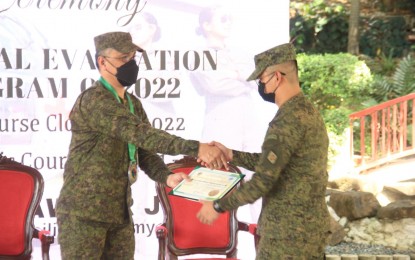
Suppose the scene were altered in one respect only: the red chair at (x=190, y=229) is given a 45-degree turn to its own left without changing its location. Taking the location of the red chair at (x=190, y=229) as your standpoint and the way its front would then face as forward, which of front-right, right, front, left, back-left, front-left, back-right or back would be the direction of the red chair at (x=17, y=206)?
back

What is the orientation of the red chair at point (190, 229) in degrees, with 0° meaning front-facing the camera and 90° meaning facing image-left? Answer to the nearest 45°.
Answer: approximately 315°

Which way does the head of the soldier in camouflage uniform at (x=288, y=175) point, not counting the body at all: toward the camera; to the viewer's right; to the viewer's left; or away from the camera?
to the viewer's left

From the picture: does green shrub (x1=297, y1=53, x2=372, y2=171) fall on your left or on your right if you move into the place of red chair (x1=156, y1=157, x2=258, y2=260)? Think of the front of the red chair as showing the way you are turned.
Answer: on your left

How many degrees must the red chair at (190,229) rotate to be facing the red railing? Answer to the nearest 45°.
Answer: approximately 90° to its left

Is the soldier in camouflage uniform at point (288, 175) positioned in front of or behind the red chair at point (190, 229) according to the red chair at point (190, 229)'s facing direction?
in front

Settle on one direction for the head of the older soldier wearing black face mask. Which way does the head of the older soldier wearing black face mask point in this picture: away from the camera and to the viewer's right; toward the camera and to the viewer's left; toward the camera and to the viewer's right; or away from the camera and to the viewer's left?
toward the camera and to the viewer's right
